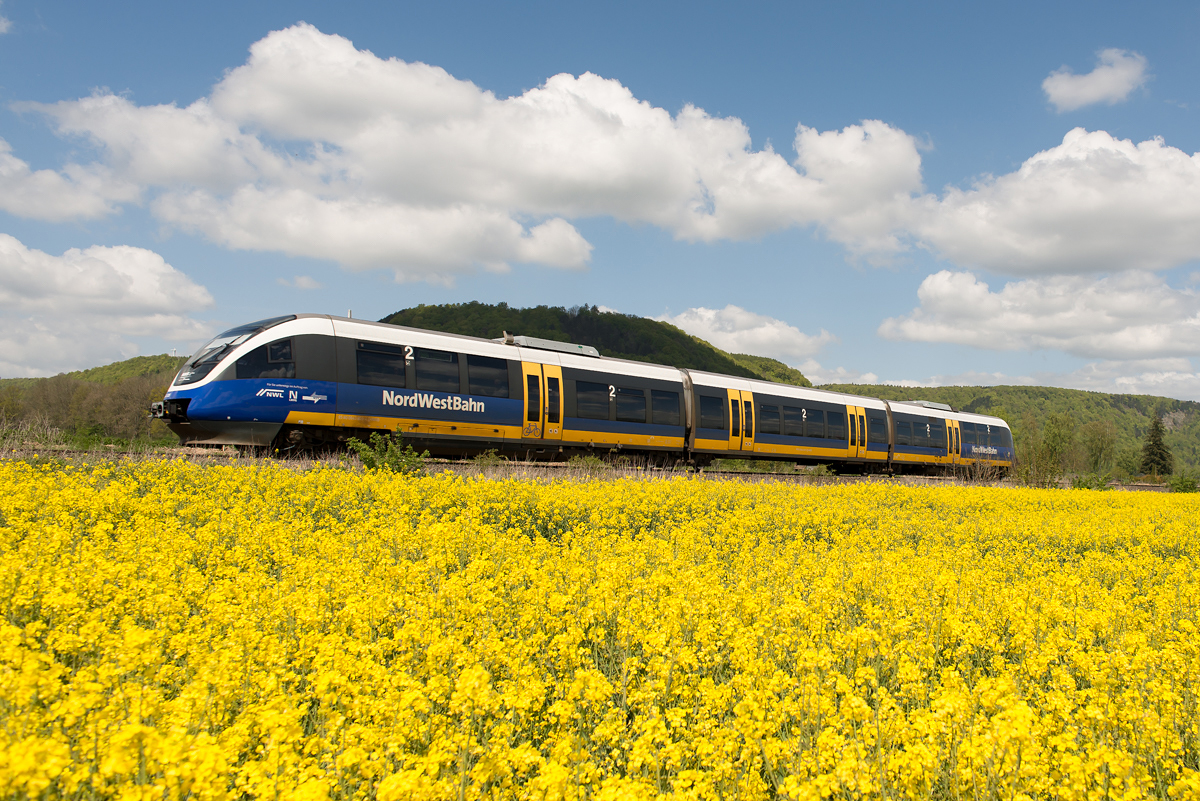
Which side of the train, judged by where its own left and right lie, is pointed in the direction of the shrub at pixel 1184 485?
back

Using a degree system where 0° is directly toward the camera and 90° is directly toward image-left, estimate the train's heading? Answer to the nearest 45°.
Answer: approximately 45°

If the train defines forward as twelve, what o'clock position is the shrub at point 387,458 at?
The shrub is roughly at 11 o'clock from the train.
